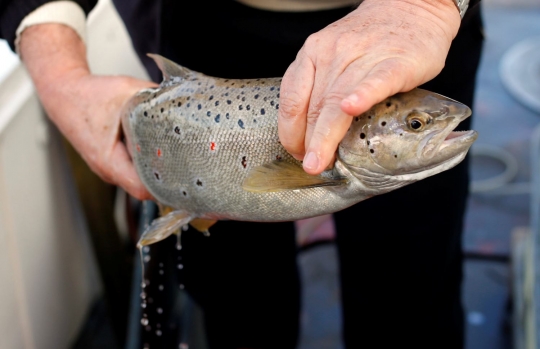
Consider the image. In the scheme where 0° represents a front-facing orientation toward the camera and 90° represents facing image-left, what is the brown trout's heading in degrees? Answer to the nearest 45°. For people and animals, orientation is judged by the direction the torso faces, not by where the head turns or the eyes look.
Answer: approximately 270°
